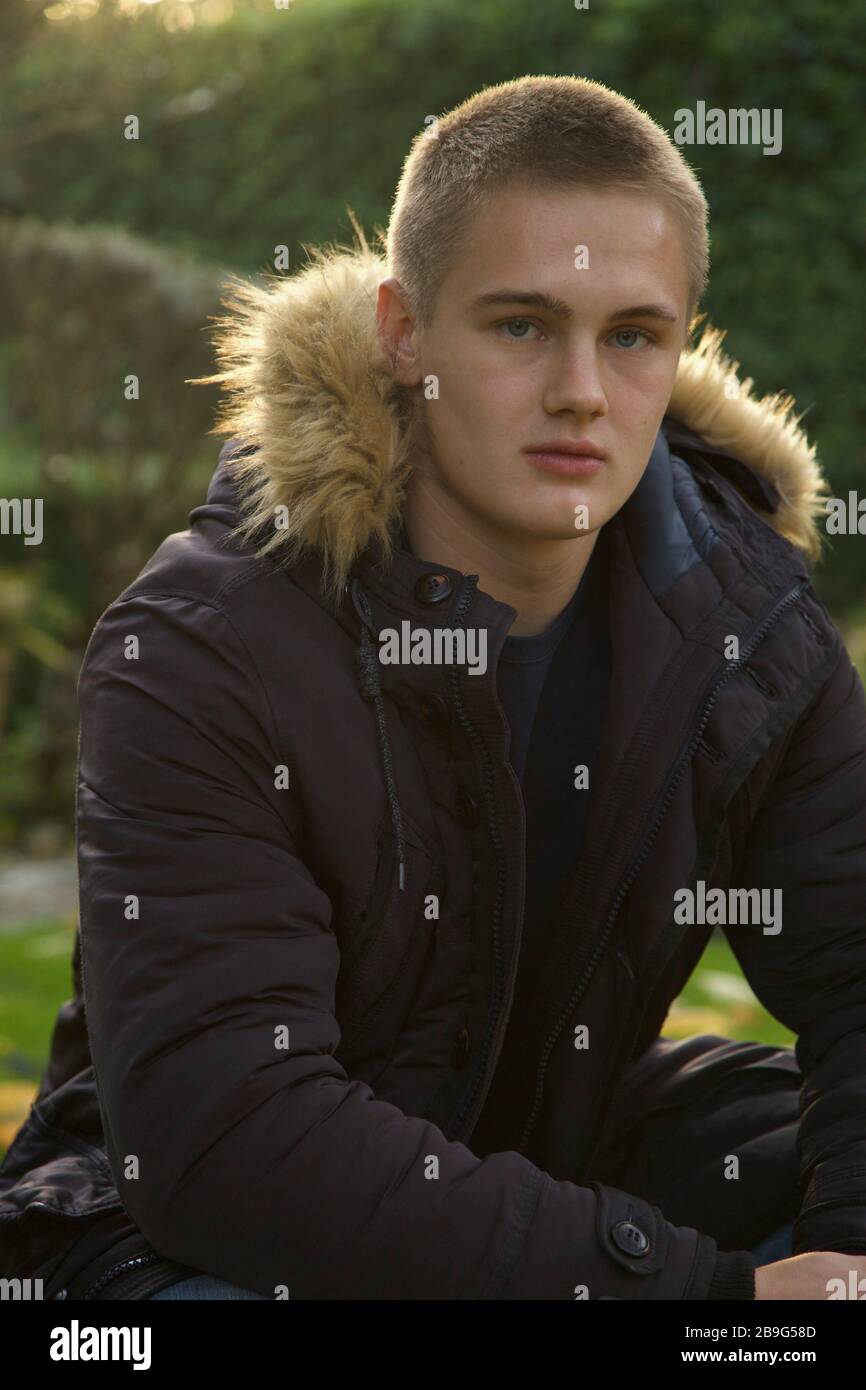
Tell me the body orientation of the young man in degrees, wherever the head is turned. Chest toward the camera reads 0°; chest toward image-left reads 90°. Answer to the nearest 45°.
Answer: approximately 315°
